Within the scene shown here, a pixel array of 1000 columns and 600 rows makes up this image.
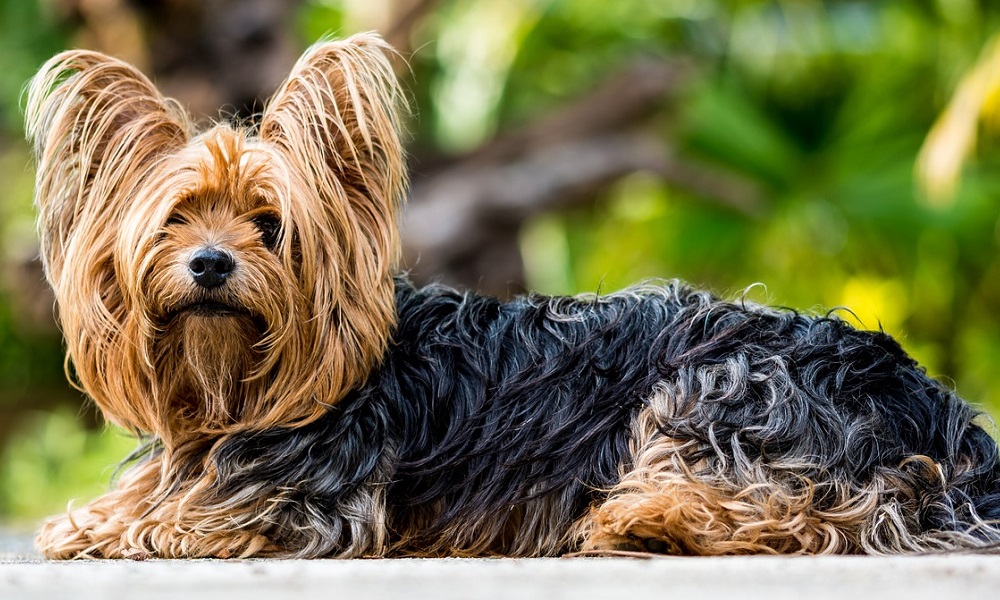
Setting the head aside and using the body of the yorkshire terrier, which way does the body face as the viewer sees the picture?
to the viewer's left
